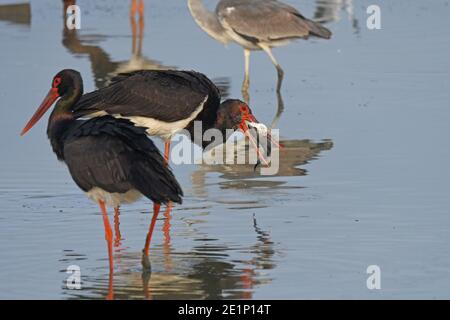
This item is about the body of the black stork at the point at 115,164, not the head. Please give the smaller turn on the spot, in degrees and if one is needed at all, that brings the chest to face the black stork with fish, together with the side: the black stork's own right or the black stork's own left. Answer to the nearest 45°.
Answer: approximately 90° to the black stork's own right

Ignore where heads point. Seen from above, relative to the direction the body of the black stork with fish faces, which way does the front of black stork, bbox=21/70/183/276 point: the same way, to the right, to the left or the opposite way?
the opposite way

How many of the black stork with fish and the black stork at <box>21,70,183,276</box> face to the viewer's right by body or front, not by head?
1

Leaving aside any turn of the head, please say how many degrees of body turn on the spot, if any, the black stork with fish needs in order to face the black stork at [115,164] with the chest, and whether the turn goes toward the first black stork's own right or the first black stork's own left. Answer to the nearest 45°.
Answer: approximately 90° to the first black stork's own right

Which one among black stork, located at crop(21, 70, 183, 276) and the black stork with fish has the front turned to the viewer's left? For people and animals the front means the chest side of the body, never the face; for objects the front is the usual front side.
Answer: the black stork

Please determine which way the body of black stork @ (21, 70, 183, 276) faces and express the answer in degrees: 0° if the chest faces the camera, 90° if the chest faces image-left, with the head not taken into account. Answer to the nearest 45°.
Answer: approximately 90°

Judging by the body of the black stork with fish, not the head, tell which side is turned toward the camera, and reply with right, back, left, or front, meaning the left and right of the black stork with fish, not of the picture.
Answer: right
